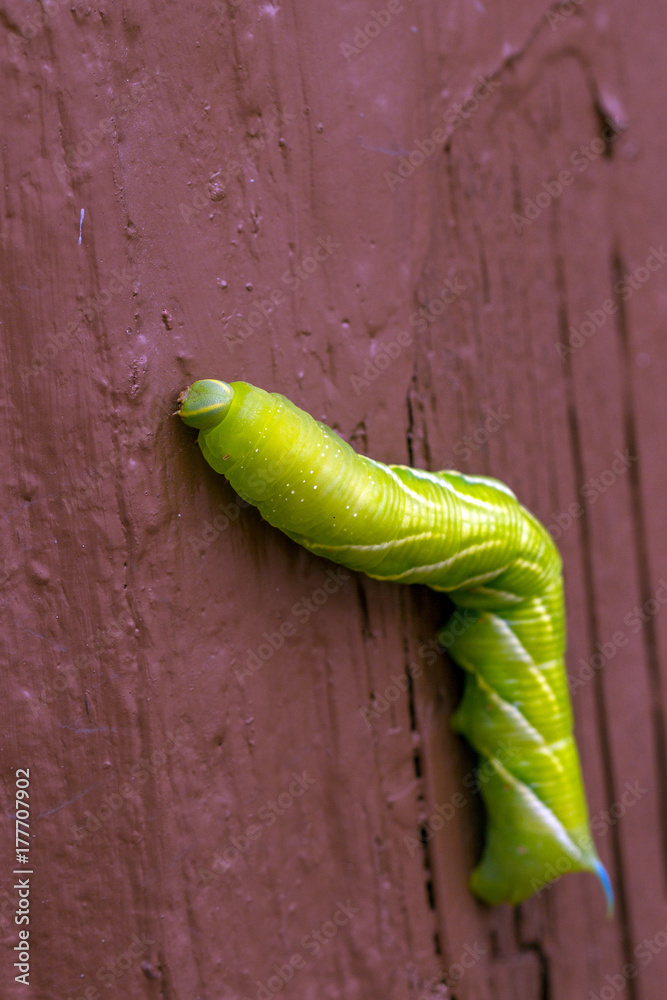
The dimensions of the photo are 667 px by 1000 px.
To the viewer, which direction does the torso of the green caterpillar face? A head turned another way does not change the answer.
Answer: to the viewer's left
